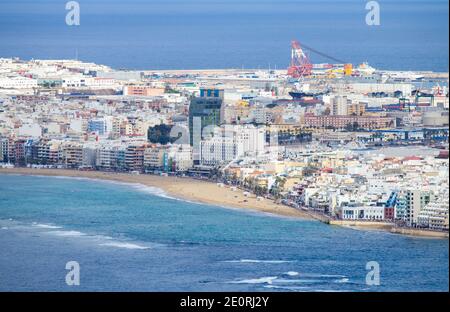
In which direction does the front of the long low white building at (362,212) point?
toward the camera

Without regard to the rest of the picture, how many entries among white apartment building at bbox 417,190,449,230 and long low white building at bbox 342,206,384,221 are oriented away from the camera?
0

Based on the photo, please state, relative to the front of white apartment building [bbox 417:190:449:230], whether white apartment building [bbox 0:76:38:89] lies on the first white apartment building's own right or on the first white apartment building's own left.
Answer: on the first white apartment building's own right

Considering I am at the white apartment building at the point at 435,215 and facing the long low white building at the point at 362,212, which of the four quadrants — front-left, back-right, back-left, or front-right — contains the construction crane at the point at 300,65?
front-right

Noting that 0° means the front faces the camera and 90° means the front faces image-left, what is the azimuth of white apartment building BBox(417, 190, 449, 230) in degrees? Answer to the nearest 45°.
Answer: approximately 45°

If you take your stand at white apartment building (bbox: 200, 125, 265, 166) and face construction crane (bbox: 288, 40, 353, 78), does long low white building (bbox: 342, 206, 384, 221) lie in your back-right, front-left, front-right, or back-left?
back-right

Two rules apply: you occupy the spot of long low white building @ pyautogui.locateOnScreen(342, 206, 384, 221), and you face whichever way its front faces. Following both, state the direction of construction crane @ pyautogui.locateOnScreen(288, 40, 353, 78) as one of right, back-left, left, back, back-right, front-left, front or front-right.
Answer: back

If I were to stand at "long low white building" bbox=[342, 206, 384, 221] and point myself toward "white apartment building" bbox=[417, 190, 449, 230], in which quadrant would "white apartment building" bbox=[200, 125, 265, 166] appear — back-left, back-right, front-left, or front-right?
back-left
